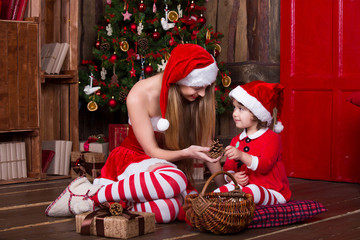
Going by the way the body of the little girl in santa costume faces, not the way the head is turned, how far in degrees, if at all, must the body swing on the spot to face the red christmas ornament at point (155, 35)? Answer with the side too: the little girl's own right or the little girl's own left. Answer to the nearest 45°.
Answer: approximately 90° to the little girl's own right

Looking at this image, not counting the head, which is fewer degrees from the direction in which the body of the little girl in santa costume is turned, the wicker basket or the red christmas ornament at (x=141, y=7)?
the wicker basket

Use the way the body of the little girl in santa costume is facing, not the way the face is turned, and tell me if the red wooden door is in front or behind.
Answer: behind

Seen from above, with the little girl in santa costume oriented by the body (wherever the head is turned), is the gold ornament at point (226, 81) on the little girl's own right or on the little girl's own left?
on the little girl's own right

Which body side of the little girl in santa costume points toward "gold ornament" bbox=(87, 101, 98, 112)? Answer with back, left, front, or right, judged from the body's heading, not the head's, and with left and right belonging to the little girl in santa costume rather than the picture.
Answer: right

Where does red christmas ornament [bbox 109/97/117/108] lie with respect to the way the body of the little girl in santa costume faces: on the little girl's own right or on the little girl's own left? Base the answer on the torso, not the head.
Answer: on the little girl's own right

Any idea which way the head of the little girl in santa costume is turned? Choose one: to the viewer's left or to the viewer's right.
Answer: to the viewer's left

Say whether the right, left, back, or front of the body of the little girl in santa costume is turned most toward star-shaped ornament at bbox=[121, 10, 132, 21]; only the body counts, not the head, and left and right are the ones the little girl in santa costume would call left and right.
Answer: right

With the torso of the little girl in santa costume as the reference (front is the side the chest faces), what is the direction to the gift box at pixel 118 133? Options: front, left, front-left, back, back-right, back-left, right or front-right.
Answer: right

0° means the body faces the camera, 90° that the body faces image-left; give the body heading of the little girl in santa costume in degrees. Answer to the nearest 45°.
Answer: approximately 45°

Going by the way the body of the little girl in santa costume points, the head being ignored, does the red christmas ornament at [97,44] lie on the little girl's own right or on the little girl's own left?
on the little girl's own right

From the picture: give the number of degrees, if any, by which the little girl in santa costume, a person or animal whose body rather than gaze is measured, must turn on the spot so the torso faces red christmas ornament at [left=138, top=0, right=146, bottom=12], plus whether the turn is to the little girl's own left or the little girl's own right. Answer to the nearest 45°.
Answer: approximately 90° to the little girl's own right
